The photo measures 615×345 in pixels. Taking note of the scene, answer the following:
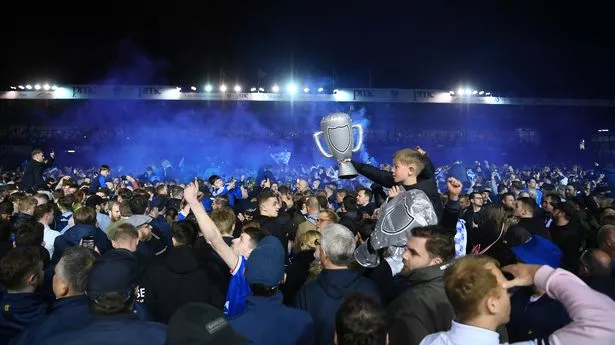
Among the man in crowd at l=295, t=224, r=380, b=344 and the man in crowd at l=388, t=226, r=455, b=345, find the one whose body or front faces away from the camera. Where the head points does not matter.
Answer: the man in crowd at l=295, t=224, r=380, b=344

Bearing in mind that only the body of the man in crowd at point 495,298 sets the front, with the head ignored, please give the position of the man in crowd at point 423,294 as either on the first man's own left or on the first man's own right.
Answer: on the first man's own left

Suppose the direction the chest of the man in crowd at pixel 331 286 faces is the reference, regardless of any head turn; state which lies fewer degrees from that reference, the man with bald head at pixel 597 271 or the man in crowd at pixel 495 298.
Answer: the man with bald head

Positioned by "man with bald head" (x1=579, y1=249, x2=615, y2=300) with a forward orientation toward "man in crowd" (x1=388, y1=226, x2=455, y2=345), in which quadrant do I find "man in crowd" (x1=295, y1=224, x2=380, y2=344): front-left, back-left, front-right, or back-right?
front-right

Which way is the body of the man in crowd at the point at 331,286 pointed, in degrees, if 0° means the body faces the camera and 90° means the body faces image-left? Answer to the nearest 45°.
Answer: approximately 180°

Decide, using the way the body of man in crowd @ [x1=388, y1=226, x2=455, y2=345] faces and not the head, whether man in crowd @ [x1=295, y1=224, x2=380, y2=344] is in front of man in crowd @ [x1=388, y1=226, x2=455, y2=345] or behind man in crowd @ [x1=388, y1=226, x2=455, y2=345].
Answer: in front

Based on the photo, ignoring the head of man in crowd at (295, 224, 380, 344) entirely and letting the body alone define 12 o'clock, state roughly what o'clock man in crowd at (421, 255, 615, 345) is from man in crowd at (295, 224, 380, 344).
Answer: man in crowd at (421, 255, 615, 345) is roughly at 5 o'clock from man in crowd at (295, 224, 380, 344).

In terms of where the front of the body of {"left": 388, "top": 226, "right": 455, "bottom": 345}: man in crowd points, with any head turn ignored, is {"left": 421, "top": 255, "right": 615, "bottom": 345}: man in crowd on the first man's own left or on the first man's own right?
on the first man's own left

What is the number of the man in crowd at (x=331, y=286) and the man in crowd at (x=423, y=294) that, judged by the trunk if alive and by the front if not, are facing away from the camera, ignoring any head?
1

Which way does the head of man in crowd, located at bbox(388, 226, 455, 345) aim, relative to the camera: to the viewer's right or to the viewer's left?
to the viewer's left

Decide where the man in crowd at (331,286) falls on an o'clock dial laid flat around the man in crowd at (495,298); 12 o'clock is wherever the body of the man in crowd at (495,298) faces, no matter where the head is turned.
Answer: the man in crowd at (331,286) is roughly at 9 o'clock from the man in crowd at (495,298).
